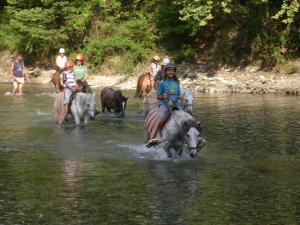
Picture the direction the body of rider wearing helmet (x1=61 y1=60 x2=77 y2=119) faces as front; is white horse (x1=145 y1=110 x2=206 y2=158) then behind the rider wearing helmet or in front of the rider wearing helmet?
in front

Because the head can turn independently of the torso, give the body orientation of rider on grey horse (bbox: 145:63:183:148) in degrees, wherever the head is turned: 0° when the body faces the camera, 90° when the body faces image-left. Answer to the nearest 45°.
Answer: approximately 315°

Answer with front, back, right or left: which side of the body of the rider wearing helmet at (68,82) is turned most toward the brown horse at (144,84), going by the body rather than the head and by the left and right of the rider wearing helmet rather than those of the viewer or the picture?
left

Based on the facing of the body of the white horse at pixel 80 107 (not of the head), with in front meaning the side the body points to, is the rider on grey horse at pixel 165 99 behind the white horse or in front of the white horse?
in front

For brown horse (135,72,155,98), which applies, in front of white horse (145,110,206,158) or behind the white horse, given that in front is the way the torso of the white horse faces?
behind

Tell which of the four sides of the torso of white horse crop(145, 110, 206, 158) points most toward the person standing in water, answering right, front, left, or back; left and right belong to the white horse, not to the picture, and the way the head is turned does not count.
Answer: back

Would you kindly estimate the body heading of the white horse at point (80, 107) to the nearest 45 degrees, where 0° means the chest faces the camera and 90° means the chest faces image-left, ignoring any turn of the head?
approximately 315°

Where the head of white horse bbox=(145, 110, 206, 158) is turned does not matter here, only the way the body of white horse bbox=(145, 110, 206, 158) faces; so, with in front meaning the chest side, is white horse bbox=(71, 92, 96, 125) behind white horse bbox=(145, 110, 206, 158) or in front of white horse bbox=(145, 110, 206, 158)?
behind

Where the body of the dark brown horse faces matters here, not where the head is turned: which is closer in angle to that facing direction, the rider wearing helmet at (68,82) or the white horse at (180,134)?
the white horse

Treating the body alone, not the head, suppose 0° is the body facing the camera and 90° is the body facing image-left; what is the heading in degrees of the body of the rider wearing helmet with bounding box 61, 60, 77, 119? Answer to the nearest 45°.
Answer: approximately 315°

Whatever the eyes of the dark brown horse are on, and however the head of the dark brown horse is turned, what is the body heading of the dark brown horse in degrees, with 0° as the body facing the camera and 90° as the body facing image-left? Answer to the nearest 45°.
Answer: approximately 315°
